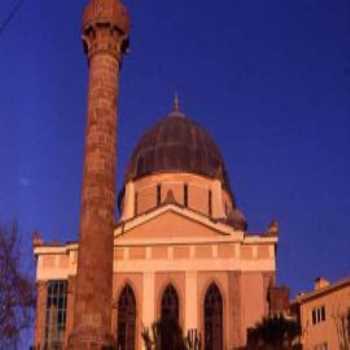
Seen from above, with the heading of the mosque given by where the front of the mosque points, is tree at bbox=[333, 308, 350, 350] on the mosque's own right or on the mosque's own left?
on the mosque's own left

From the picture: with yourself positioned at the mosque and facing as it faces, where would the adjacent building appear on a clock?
The adjacent building is roughly at 9 o'clock from the mosque.

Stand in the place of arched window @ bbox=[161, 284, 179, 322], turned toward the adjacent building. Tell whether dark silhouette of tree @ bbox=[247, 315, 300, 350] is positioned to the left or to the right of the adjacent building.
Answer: right

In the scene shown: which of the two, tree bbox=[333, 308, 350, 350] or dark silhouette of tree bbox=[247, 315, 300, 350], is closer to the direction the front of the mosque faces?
the dark silhouette of tree

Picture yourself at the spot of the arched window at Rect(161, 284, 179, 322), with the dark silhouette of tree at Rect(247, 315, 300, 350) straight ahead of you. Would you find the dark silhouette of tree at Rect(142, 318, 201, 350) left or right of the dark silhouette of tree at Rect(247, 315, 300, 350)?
right

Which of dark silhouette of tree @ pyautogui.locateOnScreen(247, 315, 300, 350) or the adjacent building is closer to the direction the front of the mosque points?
the dark silhouette of tree

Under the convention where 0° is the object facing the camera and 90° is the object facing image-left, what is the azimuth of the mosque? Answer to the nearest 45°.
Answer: approximately 0°

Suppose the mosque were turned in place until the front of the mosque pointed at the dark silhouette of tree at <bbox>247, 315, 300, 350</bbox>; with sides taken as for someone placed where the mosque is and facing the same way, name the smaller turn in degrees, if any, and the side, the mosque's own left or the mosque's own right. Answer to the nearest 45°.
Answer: approximately 45° to the mosque's own left
